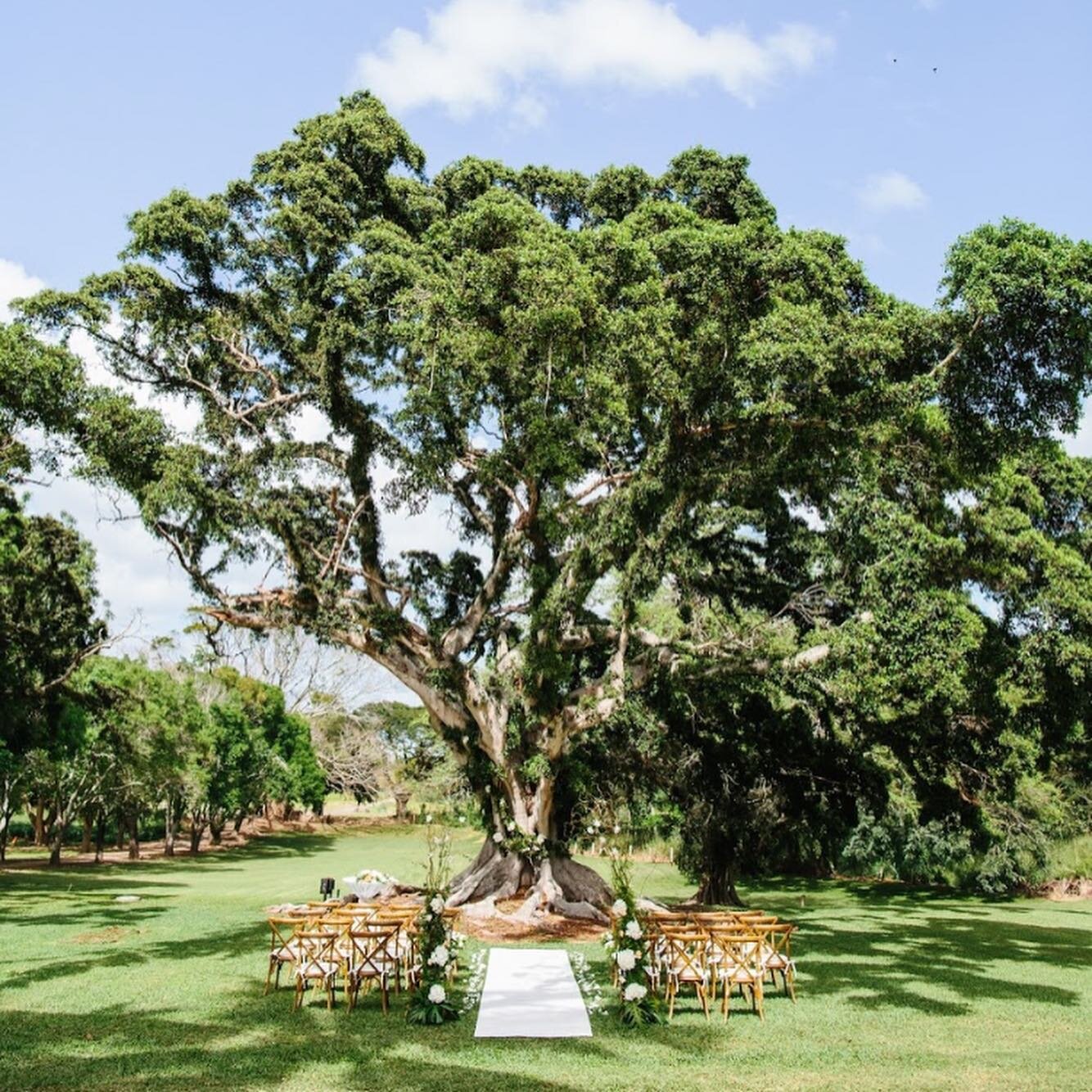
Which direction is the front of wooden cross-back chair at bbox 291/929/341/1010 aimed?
away from the camera

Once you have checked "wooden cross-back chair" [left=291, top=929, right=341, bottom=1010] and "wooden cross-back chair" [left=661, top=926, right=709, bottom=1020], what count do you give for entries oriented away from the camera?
2

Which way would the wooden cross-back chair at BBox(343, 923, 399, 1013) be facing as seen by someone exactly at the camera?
facing away from the viewer

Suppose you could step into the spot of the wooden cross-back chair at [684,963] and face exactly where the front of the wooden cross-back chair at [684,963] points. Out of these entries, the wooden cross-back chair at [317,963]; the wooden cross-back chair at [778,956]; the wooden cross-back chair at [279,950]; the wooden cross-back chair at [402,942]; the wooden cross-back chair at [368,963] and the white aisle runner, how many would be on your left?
5

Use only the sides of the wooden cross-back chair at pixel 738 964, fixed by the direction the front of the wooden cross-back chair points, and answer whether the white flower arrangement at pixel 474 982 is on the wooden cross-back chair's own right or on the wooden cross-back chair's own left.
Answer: on the wooden cross-back chair's own left

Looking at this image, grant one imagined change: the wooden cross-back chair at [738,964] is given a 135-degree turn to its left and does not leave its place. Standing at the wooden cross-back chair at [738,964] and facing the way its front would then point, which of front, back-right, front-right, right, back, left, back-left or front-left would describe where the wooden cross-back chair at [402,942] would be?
front-right

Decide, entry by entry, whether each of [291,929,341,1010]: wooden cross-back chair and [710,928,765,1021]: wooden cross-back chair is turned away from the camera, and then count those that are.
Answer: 2

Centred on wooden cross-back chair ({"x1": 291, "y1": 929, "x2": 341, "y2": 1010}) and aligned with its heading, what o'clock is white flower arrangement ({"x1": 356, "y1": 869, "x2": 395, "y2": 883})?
The white flower arrangement is roughly at 12 o'clock from the wooden cross-back chair.

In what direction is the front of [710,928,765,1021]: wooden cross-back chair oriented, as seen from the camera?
facing away from the viewer

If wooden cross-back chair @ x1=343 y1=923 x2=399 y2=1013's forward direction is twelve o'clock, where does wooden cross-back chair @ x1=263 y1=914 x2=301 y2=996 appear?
wooden cross-back chair @ x1=263 y1=914 x2=301 y2=996 is roughly at 10 o'clock from wooden cross-back chair @ x1=343 y1=923 x2=399 y2=1013.

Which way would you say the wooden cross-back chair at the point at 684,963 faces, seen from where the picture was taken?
facing away from the viewer
